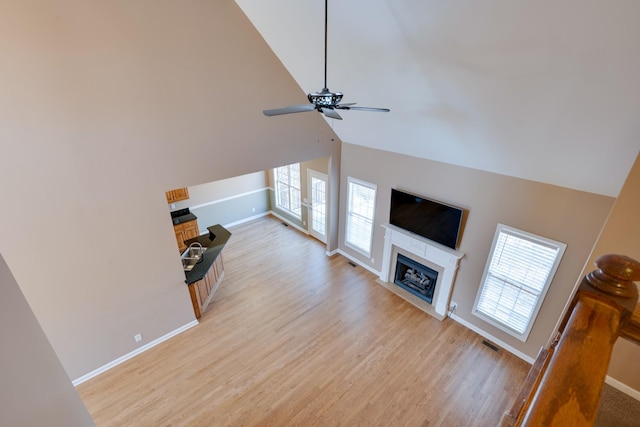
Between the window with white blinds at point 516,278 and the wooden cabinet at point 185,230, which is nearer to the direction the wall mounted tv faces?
the wooden cabinet

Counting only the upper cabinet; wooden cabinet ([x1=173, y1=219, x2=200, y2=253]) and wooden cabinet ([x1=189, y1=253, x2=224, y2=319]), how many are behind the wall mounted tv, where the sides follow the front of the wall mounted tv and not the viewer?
0

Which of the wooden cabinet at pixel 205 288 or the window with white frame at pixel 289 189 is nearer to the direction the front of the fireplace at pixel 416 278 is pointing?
the wooden cabinet

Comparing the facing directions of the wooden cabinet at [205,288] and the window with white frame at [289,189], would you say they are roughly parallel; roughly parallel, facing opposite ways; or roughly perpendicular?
roughly perpendicular

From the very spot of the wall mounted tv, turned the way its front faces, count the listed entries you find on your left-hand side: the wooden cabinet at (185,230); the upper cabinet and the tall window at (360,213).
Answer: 0

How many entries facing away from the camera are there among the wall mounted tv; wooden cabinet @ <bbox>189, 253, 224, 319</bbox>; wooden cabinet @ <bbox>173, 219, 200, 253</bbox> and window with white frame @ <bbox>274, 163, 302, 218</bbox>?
0

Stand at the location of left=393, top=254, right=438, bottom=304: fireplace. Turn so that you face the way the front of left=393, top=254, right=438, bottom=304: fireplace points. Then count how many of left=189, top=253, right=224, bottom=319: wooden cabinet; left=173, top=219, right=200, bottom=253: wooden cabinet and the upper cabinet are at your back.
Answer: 0

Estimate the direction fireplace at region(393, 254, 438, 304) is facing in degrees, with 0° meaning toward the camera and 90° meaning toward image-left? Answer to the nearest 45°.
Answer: approximately 45°

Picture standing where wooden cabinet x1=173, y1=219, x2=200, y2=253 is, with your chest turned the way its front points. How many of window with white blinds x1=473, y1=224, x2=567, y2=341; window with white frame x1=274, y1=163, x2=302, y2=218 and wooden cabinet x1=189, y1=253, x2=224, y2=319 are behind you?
0

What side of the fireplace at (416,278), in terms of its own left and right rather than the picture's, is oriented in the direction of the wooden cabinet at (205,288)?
front

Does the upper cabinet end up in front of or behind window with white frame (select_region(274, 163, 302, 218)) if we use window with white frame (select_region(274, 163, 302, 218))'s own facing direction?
in front

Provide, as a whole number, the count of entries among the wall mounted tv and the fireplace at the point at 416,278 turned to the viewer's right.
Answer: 0

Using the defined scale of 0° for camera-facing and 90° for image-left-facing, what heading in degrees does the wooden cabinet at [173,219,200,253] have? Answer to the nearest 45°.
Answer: approximately 315°

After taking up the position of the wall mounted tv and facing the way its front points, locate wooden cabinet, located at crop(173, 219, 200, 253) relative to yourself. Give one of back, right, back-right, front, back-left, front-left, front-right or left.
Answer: front-right

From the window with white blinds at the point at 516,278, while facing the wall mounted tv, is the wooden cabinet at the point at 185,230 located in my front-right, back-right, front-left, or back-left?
front-left

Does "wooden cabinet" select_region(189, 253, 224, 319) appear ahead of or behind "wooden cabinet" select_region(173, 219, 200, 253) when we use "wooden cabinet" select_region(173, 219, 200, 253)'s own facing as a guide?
ahead

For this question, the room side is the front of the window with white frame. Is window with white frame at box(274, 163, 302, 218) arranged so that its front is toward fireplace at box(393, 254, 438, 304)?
no

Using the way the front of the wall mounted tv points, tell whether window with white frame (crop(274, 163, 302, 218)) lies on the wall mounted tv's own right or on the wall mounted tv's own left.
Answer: on the wall mounted tv's own right

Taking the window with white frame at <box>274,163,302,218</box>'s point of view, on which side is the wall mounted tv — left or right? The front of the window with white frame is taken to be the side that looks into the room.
on its left
